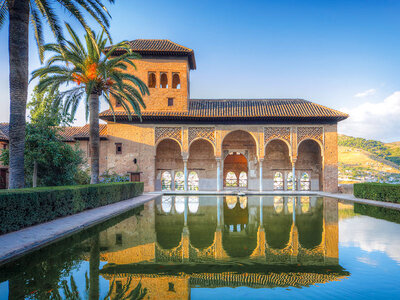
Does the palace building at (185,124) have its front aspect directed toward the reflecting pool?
yes

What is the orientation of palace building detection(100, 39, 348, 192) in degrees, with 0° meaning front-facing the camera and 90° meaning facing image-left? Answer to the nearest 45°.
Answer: approximately 0°

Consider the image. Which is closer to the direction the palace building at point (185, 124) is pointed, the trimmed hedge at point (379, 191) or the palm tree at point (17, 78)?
the palm tree

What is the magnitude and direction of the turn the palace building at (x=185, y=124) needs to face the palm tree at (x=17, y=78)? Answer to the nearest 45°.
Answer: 0° — it already faces it
